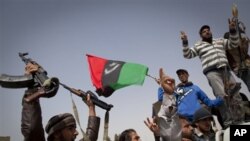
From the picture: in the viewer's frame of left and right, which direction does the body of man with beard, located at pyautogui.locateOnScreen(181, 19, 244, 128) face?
facing the viewer

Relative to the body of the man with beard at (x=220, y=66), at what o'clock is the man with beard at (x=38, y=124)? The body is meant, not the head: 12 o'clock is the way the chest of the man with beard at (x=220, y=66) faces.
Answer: the man with beard at (x=38, y=124) is roughly at 1 o'clock from the man with beard at (x=220, y=66).
